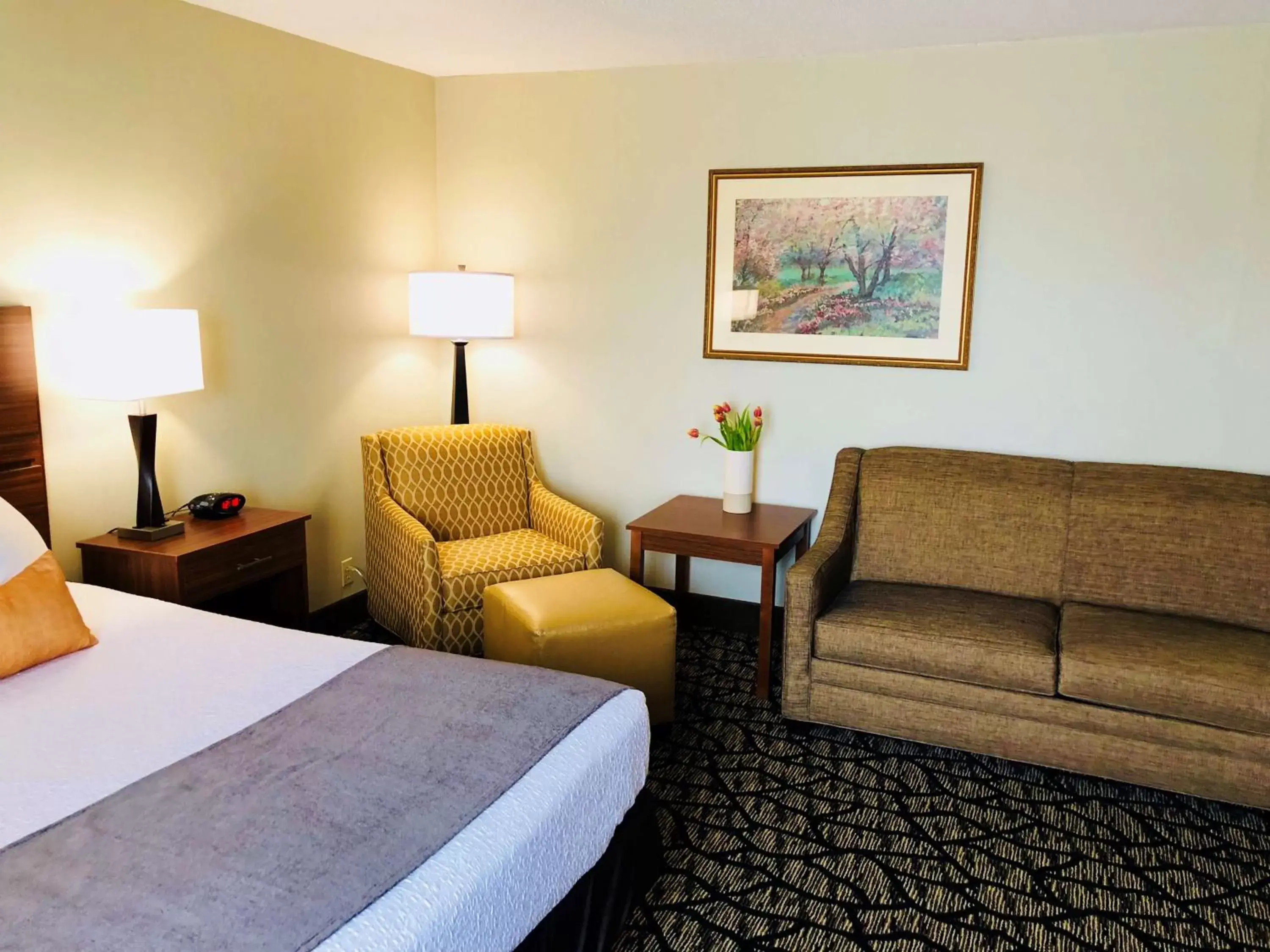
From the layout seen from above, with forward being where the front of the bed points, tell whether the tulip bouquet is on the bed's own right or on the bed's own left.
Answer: on the bed's own left

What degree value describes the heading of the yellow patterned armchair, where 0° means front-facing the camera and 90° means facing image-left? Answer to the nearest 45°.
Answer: approximately 315°

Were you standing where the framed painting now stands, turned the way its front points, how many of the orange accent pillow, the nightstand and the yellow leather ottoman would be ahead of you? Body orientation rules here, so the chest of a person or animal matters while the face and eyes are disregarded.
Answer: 3

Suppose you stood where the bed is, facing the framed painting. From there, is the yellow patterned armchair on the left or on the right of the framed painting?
left

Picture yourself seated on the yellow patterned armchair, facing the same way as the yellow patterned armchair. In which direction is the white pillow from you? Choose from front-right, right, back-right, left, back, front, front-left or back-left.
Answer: right

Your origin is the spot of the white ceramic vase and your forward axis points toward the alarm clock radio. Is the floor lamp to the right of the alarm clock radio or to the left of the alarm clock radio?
right

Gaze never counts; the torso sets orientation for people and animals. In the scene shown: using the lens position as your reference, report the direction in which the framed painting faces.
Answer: facing the viewer and to the left of the viewer

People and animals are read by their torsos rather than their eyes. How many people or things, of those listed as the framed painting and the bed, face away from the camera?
0

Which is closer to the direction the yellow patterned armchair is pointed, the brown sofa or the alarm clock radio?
the brown sofa

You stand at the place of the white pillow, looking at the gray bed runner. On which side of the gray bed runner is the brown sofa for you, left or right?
left

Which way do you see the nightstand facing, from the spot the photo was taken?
facing the viewer and to the right of the viewer

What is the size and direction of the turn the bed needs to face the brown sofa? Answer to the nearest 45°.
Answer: approximately 45° to its left

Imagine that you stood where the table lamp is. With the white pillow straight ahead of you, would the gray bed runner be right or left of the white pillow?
left
